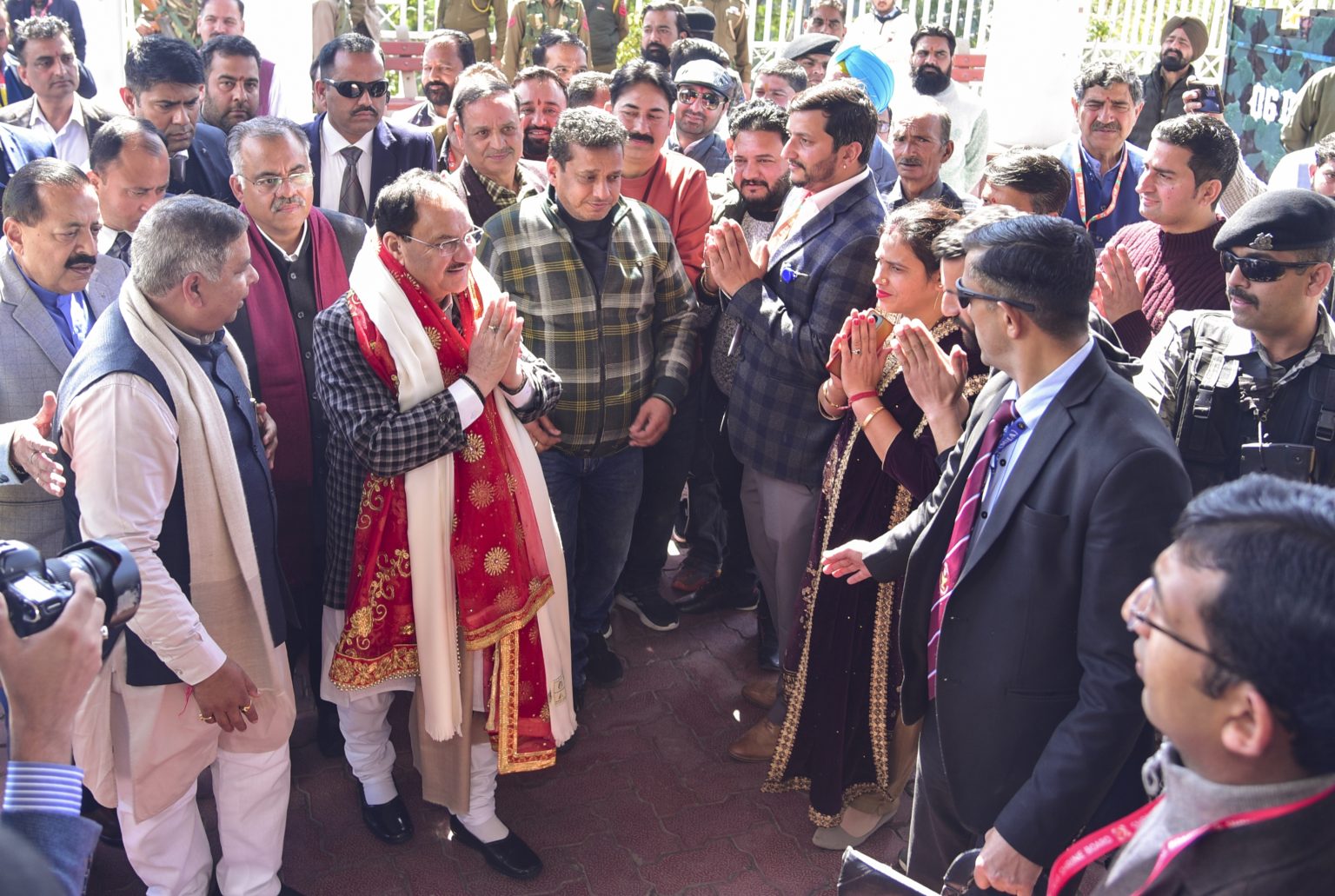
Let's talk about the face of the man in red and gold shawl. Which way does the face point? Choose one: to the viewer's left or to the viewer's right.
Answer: to the viewer's right

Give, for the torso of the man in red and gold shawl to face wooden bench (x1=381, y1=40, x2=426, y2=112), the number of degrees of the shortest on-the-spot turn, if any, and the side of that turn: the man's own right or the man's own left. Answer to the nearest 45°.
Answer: approximately 135° to the man's own left

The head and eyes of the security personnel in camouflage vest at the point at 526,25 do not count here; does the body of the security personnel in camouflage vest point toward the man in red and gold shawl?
yes

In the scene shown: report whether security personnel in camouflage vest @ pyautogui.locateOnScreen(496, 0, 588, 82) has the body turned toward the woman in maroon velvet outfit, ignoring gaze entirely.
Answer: yes
